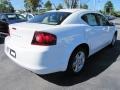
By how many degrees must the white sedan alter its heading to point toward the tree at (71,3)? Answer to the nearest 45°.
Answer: approximately 45° to its left

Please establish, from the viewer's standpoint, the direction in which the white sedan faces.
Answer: facing away from the viewer and to the right of the viewer
